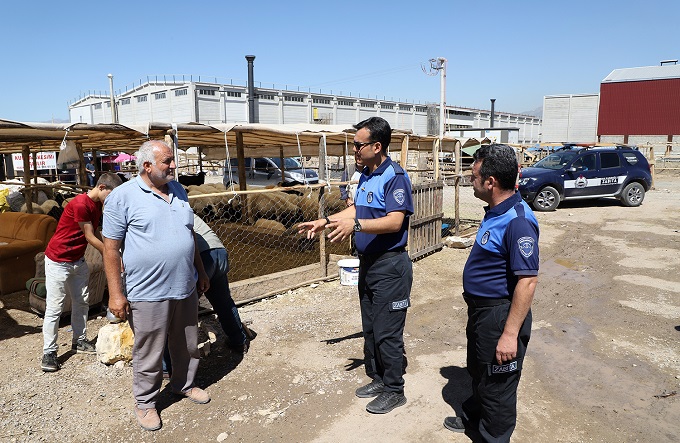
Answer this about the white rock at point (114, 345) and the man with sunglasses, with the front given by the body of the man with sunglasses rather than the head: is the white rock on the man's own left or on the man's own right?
on the man's own right

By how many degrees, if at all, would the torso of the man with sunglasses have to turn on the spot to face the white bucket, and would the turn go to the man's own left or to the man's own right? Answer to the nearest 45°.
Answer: approximately 135° to the man's own right

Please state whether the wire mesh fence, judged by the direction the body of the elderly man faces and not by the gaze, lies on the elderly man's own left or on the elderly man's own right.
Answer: on the elderly man's own left

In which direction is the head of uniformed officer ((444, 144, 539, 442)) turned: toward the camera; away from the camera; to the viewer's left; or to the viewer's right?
to the viewer's left

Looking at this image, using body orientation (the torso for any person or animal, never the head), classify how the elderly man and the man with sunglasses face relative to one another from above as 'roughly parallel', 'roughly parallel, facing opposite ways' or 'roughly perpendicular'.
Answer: roughly perpendicular

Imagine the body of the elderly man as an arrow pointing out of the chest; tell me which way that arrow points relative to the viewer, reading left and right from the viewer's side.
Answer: facing the viewer and to the right of the viewer

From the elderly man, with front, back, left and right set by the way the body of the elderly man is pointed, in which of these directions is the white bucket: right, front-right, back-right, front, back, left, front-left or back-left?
left

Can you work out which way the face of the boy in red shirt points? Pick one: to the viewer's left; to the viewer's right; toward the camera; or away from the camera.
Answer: to the viewer's right

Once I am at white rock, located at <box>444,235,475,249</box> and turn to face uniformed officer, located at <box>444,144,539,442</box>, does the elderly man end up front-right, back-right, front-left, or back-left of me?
front-right

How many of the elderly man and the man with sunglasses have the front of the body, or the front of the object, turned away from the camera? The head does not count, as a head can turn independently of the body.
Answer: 0

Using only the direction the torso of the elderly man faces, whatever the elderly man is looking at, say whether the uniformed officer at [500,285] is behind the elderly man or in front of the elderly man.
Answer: in front

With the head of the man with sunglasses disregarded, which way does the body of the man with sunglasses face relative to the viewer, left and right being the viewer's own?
facing the viewer and to the left of the viewer

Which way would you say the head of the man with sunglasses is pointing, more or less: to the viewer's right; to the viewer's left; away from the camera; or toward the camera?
to the viewer's left
